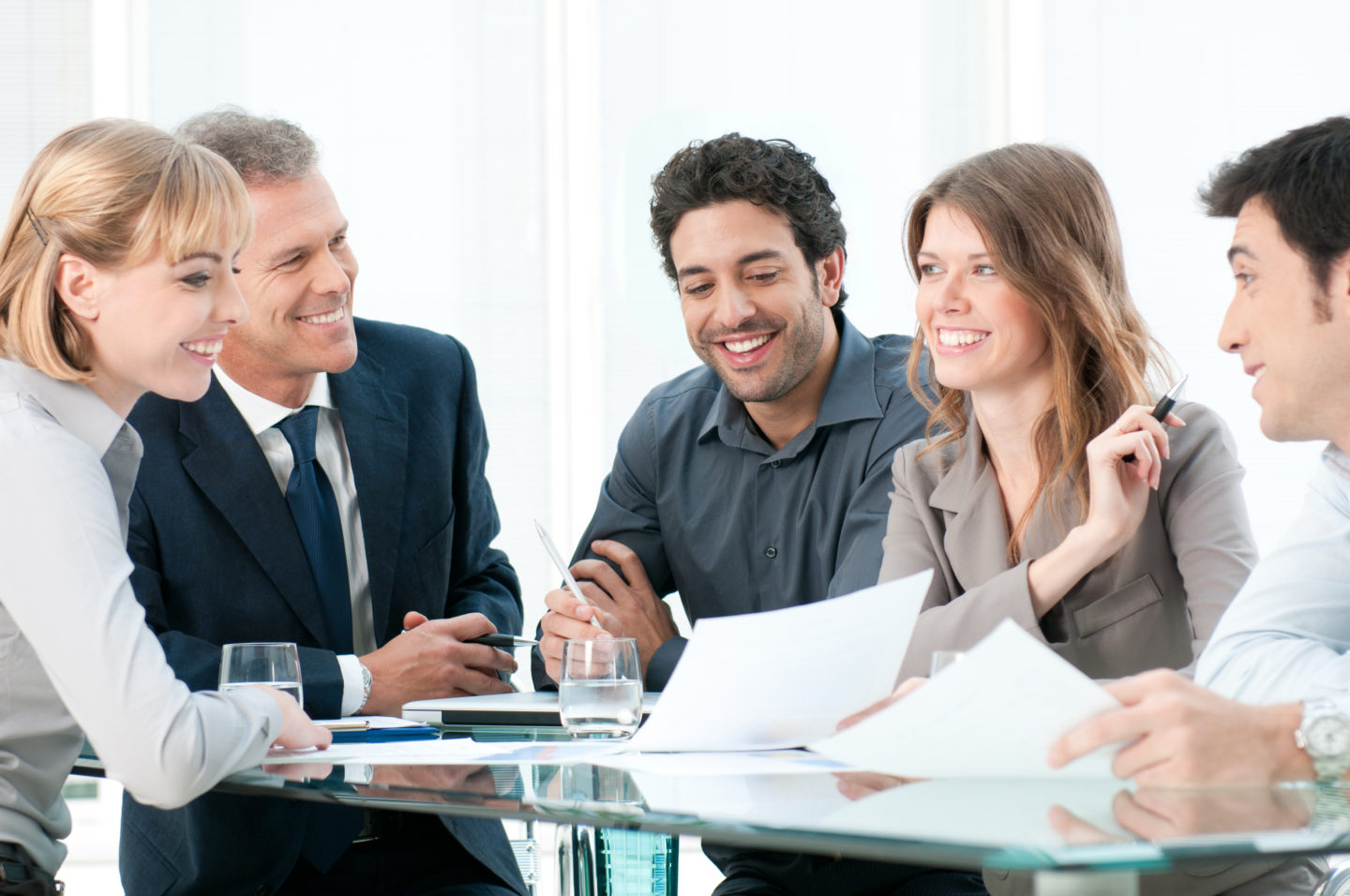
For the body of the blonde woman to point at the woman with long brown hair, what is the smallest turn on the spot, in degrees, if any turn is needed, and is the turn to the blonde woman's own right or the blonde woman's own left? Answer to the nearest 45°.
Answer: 0° — they already face them

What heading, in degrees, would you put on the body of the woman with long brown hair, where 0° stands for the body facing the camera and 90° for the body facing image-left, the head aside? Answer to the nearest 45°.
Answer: approximately 45°

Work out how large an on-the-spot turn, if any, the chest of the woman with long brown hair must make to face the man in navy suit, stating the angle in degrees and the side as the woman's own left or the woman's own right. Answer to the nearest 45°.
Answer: approximately 45° to the woman's own right

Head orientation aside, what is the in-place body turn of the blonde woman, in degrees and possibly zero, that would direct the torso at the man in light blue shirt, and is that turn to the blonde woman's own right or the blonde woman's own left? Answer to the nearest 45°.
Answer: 0° — they already face them

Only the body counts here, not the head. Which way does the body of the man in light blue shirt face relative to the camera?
to the viewer's left

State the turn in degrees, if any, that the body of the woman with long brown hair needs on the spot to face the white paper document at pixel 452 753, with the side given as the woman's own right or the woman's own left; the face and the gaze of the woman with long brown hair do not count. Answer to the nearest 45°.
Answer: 0° — they already face it

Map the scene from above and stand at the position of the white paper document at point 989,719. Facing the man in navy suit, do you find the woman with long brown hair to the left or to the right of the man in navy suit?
right

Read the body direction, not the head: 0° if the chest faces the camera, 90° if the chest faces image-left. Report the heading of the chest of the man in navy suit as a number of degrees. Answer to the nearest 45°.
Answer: approximately 315°
